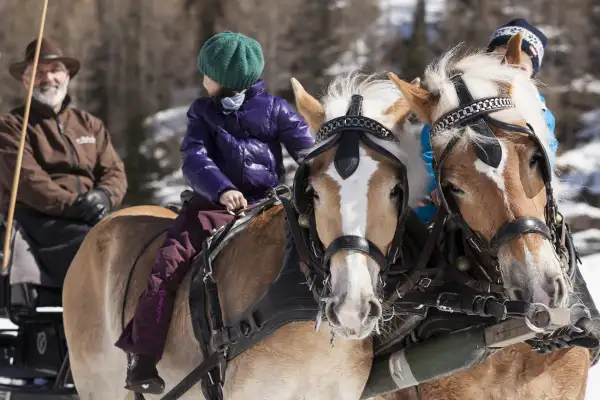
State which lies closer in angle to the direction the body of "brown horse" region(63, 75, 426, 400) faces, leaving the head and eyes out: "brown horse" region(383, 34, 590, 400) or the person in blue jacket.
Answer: the brown horse

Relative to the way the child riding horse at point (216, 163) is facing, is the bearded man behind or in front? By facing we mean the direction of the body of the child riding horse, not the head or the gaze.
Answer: behind

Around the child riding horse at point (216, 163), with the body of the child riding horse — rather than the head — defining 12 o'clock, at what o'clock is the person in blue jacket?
The person in blue jacket is roughly at 11 o'clock from the child riding horse.

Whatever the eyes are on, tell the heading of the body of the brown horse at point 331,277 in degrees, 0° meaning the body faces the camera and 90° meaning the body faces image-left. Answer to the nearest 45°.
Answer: approximately 315°

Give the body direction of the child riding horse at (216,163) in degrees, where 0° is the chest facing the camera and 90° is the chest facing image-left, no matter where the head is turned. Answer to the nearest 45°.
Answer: approximately 315°

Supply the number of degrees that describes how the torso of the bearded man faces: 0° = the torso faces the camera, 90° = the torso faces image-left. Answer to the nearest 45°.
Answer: approximately 315°

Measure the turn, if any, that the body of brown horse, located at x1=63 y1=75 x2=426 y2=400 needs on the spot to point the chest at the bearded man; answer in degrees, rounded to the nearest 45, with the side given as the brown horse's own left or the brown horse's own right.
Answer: approximately 180°

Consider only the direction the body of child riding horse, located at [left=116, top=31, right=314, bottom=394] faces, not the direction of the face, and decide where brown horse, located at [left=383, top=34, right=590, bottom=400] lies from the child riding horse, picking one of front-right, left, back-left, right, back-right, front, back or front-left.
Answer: front

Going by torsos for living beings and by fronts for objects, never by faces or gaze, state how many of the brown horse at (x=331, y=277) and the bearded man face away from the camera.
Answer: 0

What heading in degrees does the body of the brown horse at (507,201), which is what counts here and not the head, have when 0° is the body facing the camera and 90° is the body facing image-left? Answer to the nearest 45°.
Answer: approximately 315°

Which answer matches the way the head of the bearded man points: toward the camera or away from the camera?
toward the camera

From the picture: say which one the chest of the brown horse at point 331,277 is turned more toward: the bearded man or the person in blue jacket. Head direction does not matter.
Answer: the person in blue jacket

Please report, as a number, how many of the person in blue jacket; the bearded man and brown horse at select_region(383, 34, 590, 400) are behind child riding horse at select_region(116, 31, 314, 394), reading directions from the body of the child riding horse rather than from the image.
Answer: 1
